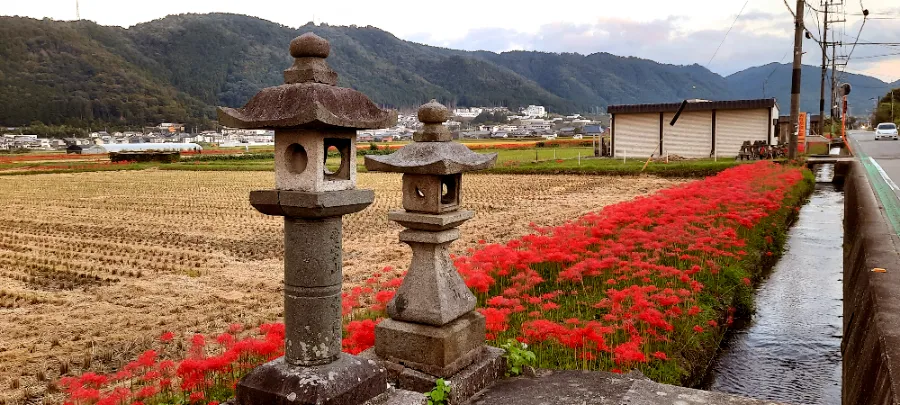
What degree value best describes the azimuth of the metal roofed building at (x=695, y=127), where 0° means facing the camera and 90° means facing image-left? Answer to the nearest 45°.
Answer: approximately 0°

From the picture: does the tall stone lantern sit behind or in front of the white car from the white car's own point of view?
in front

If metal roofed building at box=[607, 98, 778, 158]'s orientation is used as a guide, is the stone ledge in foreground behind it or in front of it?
in front

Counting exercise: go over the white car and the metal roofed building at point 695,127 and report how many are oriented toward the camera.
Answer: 2

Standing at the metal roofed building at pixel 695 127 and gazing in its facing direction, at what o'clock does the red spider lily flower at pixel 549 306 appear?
The red spider lily flower is roughly at 12 o'clock from the metal roofed building.

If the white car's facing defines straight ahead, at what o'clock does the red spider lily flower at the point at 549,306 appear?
The red spider lily flower is roughly at 12 o'clock from the white car.

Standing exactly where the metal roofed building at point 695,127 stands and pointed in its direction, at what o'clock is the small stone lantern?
The small stone lantern is roughly at 12 o'clock from the metal roofed building.

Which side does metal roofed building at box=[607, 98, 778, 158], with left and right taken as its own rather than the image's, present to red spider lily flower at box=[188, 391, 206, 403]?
front

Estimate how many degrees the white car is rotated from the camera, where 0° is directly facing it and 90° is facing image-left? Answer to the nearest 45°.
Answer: approximately 0°
